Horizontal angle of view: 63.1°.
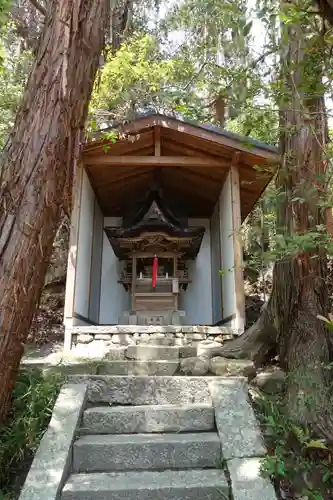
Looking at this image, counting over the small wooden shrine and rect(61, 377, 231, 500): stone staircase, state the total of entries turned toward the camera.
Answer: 2

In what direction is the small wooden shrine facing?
toward the camera

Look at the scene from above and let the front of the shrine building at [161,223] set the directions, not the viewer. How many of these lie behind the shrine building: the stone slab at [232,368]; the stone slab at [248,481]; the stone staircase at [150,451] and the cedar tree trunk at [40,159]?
0

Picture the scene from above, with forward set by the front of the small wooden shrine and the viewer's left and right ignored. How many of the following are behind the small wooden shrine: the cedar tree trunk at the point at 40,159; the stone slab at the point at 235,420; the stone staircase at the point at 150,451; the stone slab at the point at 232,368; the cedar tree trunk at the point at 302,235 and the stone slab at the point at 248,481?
0

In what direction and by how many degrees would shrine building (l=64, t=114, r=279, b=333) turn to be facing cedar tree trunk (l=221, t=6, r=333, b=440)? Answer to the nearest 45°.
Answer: approximately 45° to its left

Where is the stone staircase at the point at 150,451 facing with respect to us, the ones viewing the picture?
facing the viewer

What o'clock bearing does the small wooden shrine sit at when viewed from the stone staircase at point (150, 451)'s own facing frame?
The small wooden shrine is roughly at 6 o'clock from the stone staircase.

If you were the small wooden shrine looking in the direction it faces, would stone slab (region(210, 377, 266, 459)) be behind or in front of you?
in front

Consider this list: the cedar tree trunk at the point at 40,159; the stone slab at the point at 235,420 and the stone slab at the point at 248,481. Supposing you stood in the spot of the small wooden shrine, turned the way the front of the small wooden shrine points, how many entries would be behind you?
0

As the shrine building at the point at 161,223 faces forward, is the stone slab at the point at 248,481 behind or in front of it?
in front

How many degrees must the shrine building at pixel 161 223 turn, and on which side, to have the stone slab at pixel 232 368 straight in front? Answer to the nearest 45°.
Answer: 0° — it already faces it

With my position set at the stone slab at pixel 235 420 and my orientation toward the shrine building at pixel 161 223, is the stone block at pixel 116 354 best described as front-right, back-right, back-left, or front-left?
front-left

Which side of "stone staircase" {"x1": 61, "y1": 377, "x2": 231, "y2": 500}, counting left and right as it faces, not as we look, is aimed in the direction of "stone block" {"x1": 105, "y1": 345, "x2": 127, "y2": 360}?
back

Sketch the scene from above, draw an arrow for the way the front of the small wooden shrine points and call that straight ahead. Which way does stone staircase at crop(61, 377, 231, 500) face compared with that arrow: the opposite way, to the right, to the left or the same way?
the same way

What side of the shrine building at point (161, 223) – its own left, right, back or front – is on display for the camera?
front

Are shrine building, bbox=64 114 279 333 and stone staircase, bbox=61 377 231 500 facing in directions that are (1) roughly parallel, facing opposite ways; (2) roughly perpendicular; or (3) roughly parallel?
roughly parallel
